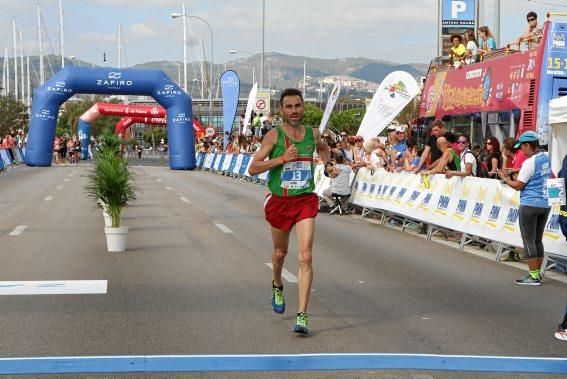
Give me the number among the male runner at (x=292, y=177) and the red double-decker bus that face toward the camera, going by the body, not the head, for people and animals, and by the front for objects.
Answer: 1

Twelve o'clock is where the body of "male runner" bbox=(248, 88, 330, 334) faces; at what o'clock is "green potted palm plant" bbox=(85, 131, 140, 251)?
The green potted palm plant is roughly at 5 o'clock from the male runner.

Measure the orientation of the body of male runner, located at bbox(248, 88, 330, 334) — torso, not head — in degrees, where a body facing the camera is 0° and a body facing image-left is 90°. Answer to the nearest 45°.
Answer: approximately 0°

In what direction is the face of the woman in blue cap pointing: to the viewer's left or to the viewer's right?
to the viewer's left
